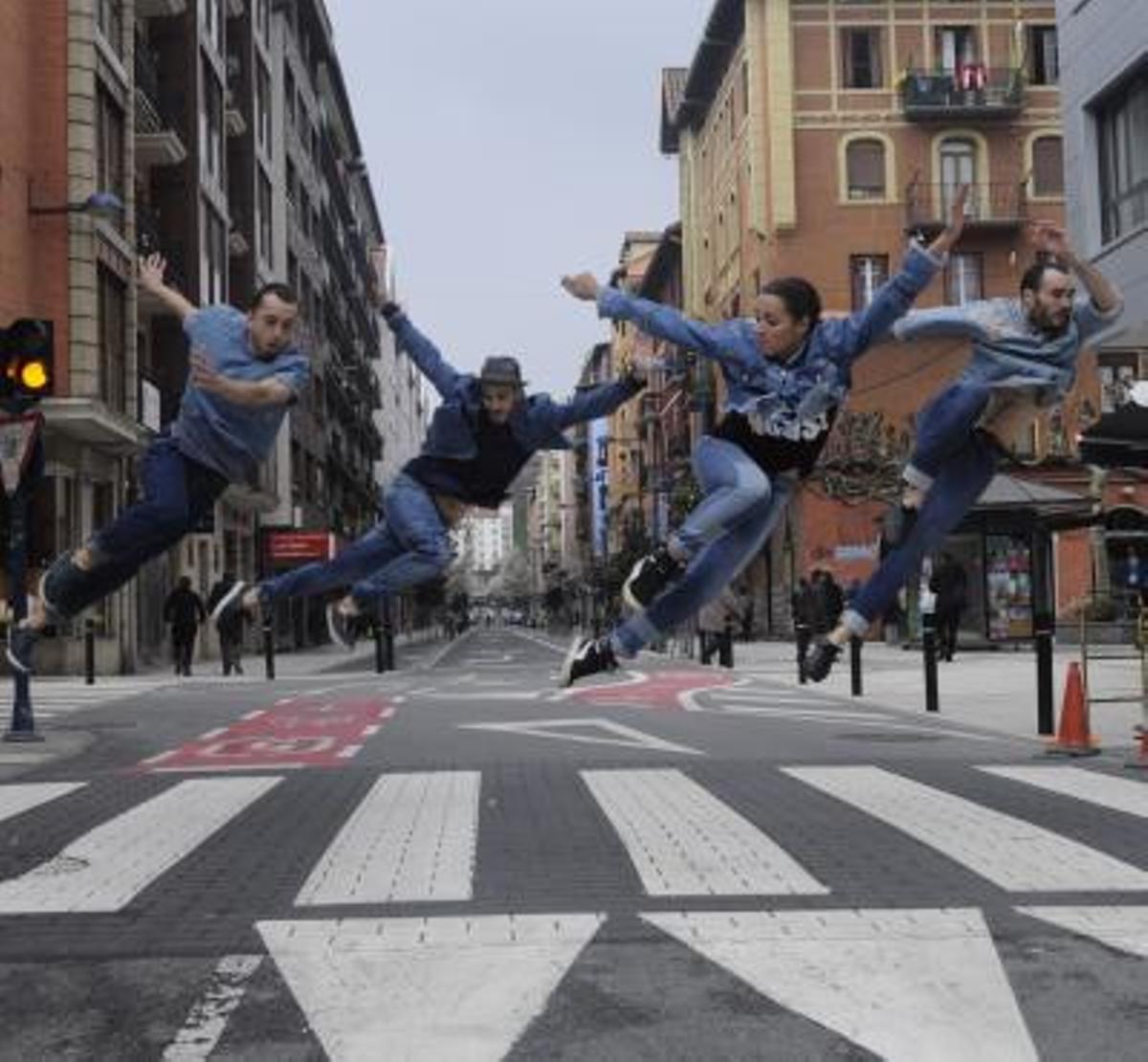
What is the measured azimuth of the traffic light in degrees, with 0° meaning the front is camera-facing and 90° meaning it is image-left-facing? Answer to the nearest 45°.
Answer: approximately 0°

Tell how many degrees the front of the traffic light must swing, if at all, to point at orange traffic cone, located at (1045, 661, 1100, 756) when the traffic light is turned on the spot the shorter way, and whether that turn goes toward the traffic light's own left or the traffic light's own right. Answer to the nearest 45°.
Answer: approximately 90° to the traffic light's own left

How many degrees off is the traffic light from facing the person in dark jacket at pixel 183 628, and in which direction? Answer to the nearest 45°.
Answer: approximately 180°

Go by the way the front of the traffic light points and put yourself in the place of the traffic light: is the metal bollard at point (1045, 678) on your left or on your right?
on your left
